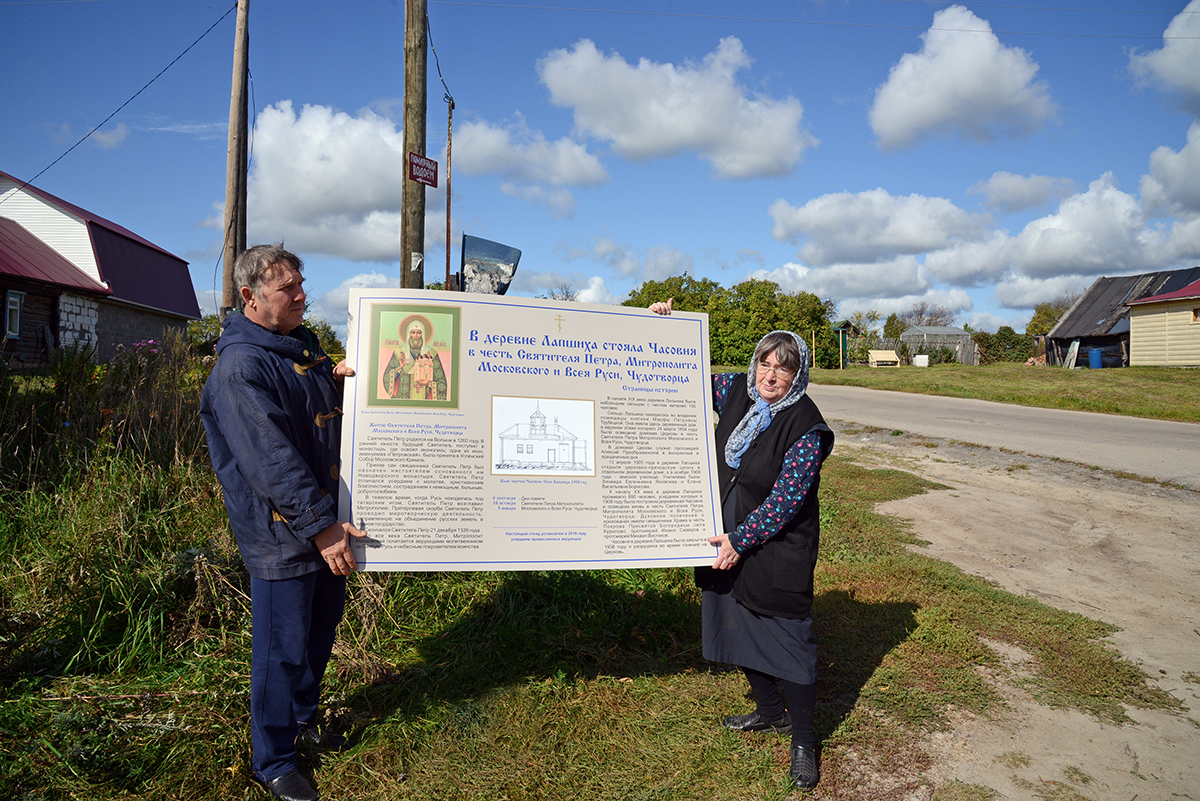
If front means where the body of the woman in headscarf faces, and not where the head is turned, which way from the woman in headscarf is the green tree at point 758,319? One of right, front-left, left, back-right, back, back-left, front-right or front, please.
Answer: back-right

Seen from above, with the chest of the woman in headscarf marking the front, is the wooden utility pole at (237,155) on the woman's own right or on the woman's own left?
on the woman's own right

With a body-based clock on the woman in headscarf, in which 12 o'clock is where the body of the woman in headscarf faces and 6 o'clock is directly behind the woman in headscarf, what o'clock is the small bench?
The small bench is roughly at 5 o'clock from the woman in headscarf.

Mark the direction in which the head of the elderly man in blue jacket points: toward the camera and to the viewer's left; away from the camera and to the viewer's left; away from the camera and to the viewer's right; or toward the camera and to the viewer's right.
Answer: toward the camera and to the viewer's right

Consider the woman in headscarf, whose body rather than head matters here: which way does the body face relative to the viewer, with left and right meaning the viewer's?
facing the viewer and to the left of the viewer

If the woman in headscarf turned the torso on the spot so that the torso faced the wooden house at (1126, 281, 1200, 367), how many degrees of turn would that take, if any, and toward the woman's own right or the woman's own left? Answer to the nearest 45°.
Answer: approximately 180°

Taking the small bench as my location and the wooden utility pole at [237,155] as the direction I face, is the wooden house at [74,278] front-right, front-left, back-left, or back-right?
front-right

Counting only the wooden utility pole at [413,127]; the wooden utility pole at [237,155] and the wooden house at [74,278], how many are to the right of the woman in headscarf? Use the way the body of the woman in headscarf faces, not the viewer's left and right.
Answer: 3

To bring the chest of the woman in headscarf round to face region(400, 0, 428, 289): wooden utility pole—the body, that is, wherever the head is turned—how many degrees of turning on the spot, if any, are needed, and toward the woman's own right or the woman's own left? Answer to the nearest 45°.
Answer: approximately 90° to the woman's own right

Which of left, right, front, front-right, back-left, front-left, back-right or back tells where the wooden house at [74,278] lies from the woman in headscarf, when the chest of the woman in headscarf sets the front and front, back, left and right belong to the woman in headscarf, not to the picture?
right
